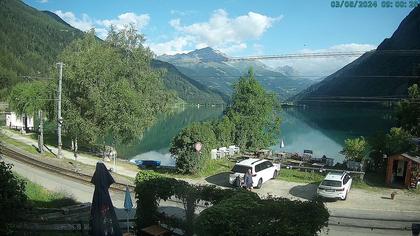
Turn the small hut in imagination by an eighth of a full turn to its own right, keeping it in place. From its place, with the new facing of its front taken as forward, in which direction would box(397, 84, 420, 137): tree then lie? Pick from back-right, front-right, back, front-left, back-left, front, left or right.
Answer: right

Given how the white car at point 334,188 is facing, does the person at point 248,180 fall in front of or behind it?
behind

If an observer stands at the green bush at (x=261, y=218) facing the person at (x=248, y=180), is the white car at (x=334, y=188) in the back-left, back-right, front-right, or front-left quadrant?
front-right

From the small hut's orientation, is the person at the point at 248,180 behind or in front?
in front

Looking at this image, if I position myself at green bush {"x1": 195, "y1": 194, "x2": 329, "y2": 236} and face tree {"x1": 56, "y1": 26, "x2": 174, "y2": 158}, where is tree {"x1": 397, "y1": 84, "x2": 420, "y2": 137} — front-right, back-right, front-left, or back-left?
front-right

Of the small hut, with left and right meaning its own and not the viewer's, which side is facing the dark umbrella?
front

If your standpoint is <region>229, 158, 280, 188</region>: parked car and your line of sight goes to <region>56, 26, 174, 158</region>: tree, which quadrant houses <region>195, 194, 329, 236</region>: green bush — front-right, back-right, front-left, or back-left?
back-left

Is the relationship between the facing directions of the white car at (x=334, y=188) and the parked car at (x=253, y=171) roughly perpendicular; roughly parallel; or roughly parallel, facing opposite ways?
roughly parallel

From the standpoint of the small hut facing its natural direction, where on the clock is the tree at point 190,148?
The tree is roughly at 1 o'clock from the small hut.
